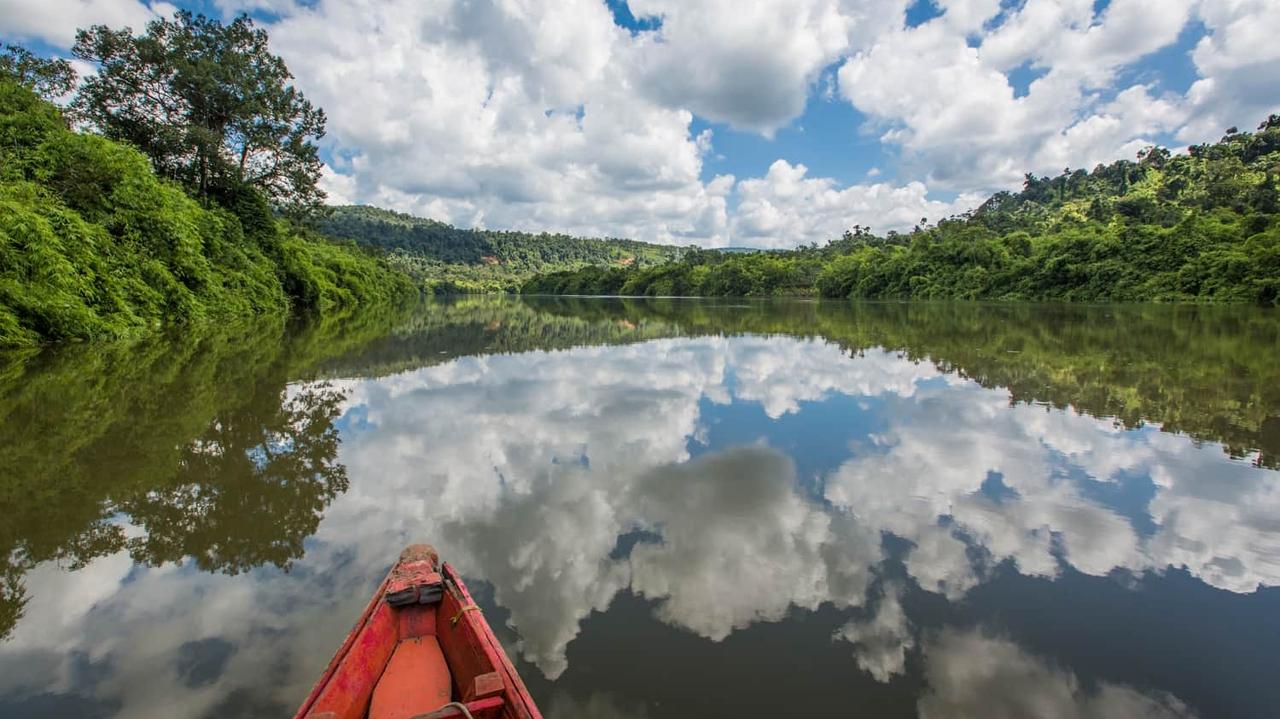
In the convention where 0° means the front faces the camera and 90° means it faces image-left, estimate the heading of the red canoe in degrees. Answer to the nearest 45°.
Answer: approximately 180°

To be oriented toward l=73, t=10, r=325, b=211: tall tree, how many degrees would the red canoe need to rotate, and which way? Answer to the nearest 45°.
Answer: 0° — it already faces it
